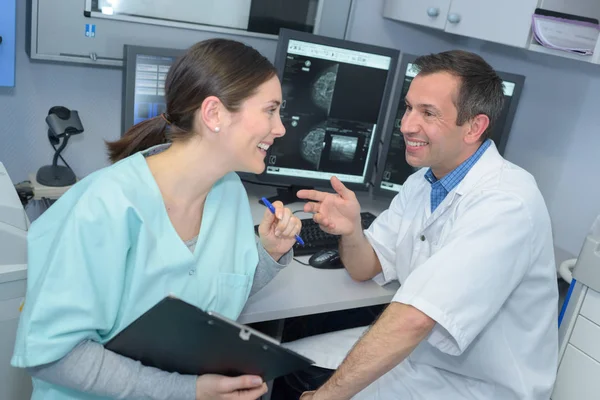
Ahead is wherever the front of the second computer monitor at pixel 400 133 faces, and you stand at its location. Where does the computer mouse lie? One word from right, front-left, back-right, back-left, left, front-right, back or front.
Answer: front

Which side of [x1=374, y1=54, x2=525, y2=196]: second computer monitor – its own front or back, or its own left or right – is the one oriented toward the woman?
front

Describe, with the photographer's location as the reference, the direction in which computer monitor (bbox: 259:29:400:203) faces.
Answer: facing the viewer

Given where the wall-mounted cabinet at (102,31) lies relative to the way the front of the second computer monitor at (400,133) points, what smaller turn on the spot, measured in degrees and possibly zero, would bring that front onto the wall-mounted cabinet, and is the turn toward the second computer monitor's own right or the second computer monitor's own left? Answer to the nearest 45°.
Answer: approximately 45° to the second computer monitor's own right

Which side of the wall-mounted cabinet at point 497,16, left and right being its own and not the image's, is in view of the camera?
front

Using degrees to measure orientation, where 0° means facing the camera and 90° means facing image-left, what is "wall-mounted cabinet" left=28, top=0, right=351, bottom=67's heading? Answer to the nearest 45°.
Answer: approximately 0°

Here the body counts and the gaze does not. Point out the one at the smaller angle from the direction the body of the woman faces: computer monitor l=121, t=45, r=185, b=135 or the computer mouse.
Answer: the computer mouse

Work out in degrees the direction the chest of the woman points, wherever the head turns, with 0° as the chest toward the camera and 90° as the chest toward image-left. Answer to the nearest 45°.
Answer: approximately 315°

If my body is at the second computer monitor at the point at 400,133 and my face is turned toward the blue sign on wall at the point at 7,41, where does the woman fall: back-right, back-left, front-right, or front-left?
front-left

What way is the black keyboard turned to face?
toward the camera

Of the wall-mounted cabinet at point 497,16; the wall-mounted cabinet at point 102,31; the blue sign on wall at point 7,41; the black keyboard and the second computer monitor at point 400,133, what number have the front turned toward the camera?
5

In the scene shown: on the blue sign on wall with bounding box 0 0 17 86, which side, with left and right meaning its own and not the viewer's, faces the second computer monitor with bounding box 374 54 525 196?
left

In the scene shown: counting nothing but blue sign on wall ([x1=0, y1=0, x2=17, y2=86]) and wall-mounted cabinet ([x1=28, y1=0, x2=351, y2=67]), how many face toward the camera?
2

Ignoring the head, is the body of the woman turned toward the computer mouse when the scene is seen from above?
no

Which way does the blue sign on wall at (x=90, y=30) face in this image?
toward the camera

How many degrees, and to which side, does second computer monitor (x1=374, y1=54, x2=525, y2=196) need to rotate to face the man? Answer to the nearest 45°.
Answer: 0° — it already faces them

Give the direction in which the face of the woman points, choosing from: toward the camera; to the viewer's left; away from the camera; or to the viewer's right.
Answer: to the viewer's right
